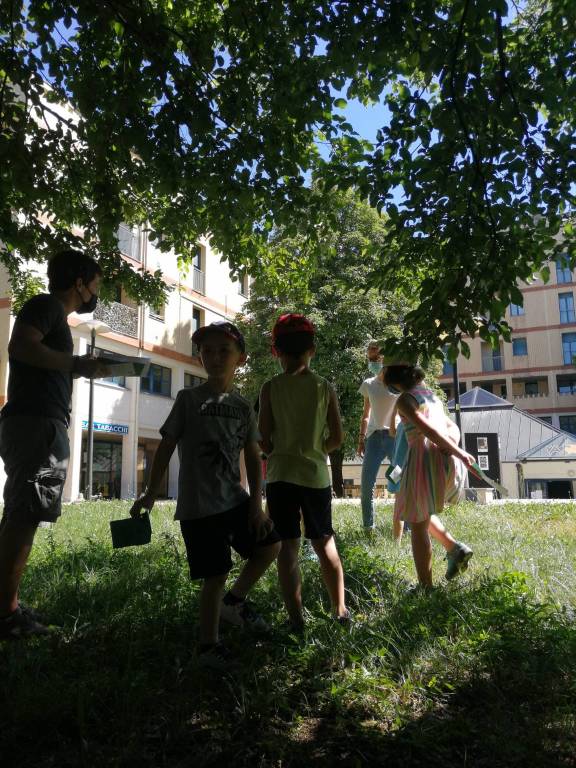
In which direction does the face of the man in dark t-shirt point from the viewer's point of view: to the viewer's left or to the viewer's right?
to the viewer's right

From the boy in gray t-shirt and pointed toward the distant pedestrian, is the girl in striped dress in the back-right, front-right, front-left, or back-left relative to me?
front-right

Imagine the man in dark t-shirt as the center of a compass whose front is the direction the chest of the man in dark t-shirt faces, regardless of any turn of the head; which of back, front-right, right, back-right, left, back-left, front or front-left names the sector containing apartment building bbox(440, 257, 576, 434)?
front-left

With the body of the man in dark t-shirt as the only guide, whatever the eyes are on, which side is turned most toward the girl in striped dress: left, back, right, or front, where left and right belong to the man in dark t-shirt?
front

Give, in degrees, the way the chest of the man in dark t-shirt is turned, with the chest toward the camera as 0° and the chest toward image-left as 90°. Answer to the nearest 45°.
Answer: approximately 270°

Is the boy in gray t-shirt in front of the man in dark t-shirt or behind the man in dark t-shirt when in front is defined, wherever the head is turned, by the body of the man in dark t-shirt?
in front

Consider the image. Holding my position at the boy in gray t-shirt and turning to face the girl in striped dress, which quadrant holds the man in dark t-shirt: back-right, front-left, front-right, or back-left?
back-left

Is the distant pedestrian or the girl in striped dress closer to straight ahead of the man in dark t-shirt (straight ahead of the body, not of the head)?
the girl in striped dress

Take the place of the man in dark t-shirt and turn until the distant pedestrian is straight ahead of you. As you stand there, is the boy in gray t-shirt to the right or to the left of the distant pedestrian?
right

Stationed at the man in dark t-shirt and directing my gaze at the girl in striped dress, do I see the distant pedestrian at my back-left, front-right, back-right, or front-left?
front-left
